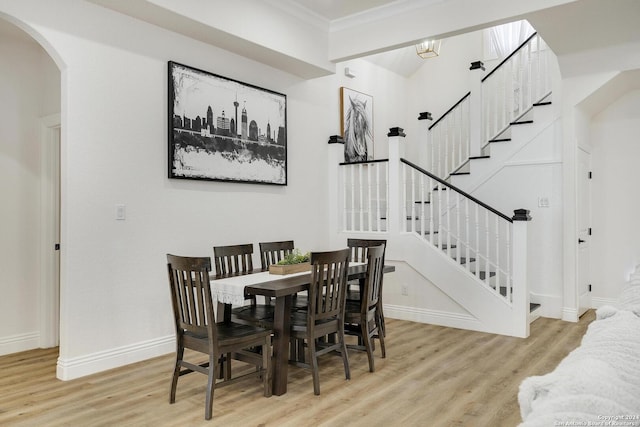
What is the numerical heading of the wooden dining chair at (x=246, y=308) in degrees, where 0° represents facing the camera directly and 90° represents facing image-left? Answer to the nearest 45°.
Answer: approximately 315°

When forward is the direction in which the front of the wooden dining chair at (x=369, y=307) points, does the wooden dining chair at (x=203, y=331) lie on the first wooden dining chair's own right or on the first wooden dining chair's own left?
on the first wooden dining chair's own left

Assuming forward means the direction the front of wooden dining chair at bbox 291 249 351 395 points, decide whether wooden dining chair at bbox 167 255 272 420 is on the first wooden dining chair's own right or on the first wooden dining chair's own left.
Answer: on the first wooden dining chair's own left

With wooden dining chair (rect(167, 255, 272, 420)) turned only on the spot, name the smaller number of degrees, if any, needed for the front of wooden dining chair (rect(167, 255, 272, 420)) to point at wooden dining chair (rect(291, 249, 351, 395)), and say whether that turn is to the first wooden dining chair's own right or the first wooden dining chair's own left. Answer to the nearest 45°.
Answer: approximately 45° to the first wooden dining chair's own right

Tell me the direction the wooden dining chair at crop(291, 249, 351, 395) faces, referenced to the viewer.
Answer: facing away from the viewer and to the left of the viewer

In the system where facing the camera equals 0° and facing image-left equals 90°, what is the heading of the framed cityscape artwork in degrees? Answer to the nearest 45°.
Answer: approximately 315°

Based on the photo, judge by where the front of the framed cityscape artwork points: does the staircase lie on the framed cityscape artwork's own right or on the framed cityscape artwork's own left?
on the framed cityscape artwork's own left
